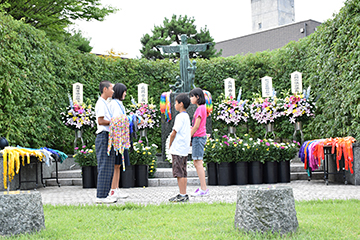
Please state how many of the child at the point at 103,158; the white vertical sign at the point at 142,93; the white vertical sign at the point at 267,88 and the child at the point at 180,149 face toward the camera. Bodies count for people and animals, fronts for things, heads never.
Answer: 2

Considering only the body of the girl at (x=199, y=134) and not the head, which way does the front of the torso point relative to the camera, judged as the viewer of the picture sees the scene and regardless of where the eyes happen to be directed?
to the viewer's left

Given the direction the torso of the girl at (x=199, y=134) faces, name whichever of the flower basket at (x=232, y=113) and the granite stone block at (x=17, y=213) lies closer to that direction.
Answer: the granite stone block

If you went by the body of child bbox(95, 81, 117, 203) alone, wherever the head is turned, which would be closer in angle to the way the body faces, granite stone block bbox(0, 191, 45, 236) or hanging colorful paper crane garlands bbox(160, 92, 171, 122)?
the hanging colorful paper crane garlands

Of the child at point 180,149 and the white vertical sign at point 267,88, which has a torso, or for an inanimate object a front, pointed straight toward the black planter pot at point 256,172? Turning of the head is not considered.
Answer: the white vertical sign

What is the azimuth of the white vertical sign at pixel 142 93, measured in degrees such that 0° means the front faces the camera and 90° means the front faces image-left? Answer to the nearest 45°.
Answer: approximately 0°

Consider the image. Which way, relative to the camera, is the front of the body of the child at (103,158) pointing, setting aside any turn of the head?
to the viewer's right

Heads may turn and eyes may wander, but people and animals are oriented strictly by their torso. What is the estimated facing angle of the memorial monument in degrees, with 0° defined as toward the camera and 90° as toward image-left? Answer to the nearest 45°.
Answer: approximately 0°
